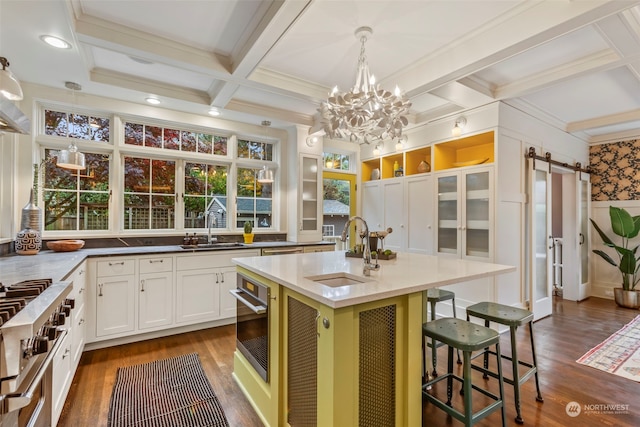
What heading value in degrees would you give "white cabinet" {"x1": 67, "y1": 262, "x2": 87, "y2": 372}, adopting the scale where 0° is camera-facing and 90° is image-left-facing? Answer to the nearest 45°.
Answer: approximately 270°

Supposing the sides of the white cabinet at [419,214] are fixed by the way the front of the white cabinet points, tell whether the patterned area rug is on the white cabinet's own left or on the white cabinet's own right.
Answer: on the white cabinet's own left

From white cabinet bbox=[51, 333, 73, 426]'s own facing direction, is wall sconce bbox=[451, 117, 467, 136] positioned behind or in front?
in front

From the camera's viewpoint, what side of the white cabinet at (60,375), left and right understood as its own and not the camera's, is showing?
right

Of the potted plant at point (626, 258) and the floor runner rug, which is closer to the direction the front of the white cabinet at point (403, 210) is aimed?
the floor runner rug

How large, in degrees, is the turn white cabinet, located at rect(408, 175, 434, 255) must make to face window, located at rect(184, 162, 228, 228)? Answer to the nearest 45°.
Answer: approximately 45° to its right

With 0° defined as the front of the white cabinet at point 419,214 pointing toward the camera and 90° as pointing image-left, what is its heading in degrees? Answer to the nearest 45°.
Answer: approximately 45°

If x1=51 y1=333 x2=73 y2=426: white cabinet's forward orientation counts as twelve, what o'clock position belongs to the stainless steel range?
The stainless steel range is roughly at 3 o'clock from the white cabinet.

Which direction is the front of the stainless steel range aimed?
to the viewer's right

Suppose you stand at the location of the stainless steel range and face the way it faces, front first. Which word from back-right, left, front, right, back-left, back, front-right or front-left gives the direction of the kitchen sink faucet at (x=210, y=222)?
front-left

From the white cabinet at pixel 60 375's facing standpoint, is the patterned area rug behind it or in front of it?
in front
